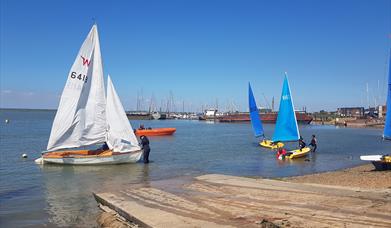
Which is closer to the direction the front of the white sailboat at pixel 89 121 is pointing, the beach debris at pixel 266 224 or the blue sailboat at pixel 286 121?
the blue sailboat

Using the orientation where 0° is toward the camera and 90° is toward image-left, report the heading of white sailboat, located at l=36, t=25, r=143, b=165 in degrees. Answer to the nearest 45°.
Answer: approximately 270°
